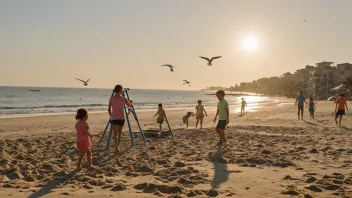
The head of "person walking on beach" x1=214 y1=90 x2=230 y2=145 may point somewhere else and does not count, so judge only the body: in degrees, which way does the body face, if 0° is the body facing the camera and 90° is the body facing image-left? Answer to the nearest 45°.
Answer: approximately 45°

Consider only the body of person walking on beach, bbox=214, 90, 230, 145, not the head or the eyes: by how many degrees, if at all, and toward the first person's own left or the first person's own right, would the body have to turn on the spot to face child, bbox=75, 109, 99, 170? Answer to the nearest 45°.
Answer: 0° — they already face them
